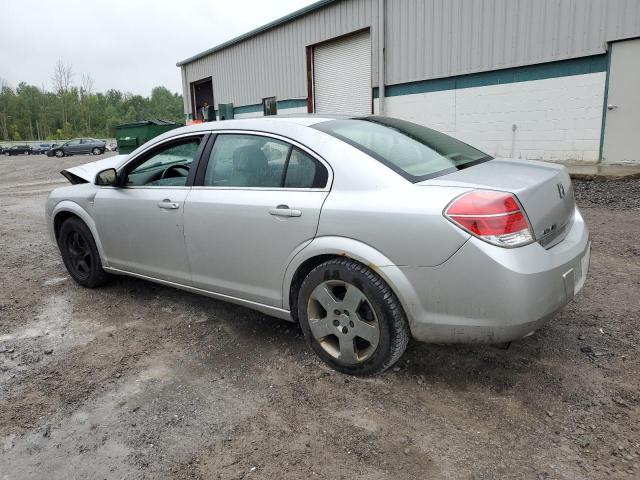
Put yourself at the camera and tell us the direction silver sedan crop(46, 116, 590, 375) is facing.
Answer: facing away from the viewer and to the left of the viewer

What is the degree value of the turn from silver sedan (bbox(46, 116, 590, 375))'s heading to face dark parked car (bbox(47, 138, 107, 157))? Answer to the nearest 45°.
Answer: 0° — it already faces it

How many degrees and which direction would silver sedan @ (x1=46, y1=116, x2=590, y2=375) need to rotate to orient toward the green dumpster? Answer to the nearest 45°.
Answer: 0° — it already faces it

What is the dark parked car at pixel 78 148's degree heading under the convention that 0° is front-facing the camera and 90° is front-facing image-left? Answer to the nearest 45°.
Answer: approximately 90°

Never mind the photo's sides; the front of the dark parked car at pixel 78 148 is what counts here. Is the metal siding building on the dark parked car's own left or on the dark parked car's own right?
on the dark parked car's own left

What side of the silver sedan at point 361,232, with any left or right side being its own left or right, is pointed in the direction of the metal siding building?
right
